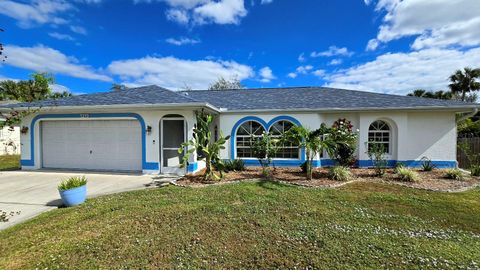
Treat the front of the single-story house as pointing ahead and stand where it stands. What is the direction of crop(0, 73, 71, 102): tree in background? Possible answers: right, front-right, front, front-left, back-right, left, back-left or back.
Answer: back-right

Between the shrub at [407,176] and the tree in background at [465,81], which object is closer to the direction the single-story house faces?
the shrub

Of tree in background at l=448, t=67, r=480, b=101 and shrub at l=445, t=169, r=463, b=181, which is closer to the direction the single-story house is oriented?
the shrub

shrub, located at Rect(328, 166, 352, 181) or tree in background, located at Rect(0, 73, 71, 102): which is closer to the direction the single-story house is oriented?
the shrub

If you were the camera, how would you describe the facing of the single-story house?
facing the viewer

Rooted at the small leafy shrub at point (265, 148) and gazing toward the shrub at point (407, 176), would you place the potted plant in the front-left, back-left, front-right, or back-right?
back-right

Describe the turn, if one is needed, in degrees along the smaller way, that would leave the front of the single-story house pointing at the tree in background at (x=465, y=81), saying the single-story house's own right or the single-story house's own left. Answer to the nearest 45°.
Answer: approximately 135° to the single-story house's own left
